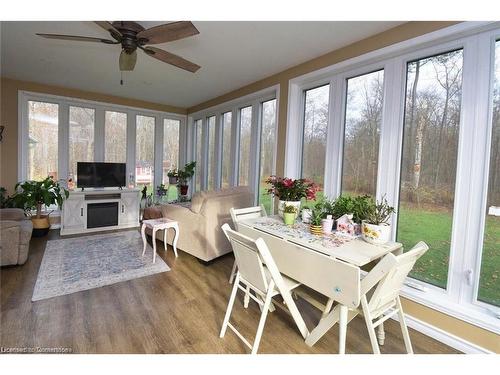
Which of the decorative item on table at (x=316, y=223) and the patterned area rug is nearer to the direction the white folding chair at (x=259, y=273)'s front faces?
the decorative item on table

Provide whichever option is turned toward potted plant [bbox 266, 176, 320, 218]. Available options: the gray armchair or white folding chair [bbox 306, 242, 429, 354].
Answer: the white folding chair

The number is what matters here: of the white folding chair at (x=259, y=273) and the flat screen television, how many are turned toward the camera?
1

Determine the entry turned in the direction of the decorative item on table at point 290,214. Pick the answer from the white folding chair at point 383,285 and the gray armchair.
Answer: the white folding chair

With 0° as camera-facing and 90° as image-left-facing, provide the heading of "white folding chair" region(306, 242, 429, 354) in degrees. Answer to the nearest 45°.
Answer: approximately 135°

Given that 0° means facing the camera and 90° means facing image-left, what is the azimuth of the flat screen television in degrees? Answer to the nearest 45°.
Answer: approximately 0°

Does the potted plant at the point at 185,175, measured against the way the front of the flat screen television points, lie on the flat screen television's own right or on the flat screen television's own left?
on the flat screen television's own left

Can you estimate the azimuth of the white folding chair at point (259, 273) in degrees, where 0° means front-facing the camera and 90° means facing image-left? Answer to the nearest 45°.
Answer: approximately 225°

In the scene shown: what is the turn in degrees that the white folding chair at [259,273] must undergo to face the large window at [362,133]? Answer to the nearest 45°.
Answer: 0° — it already faces it

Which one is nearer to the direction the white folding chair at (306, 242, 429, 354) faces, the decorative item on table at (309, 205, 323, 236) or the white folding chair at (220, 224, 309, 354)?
the decorative item on table
